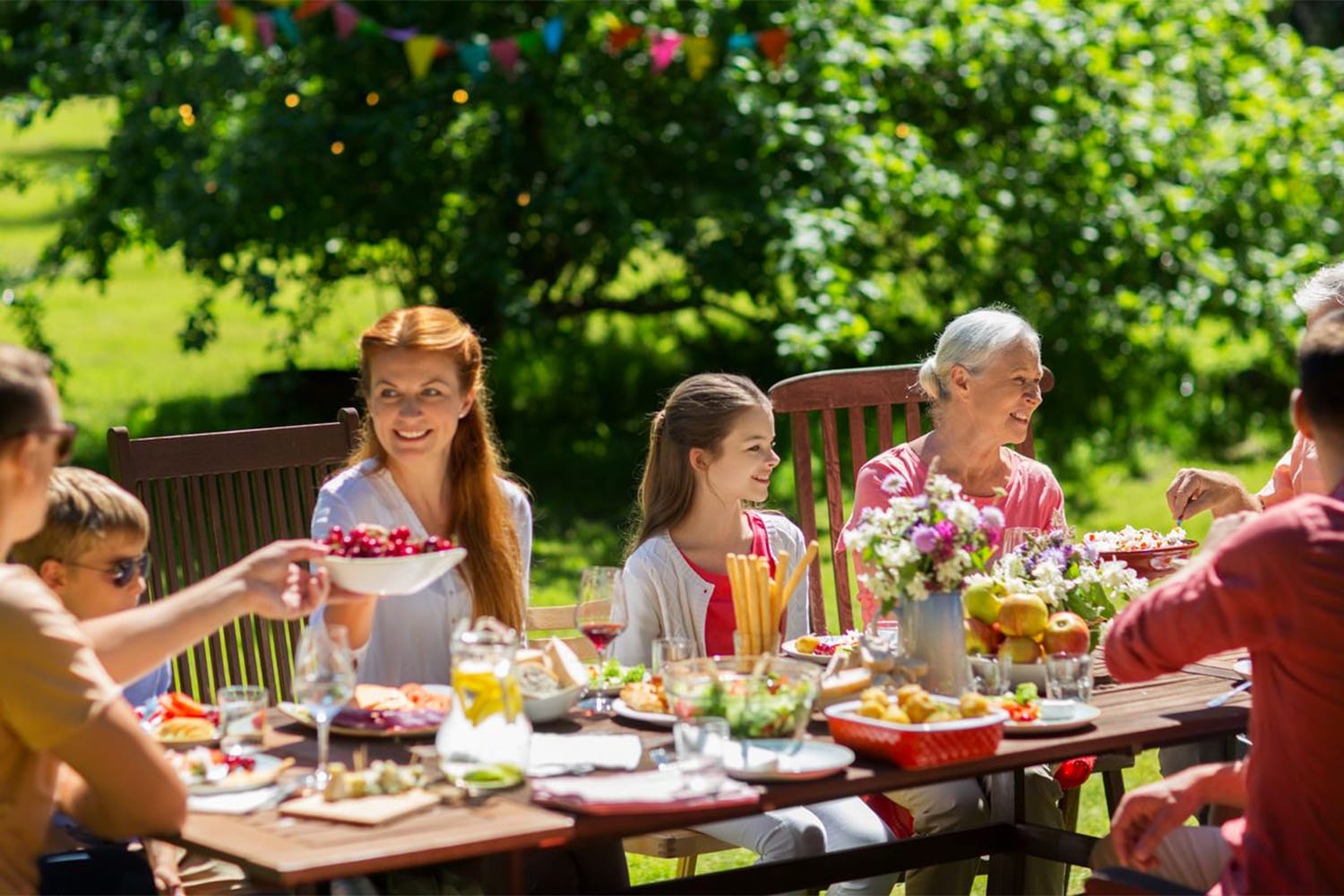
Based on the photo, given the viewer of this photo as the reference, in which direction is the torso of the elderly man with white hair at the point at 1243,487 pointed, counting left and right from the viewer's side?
facing to the left of the viewer

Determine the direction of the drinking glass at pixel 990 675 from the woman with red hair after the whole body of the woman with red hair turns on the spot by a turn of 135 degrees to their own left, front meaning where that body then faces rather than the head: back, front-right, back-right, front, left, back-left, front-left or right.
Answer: right

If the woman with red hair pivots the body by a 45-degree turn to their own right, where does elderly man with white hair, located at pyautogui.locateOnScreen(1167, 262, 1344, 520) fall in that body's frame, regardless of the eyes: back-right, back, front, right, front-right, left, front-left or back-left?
back-left

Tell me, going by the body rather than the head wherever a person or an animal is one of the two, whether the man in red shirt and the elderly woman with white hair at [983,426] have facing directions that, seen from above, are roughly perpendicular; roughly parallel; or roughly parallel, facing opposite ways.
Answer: roughly parallel, facing opposite ways

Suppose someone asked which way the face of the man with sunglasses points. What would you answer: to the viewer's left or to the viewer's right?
to the viewer's right

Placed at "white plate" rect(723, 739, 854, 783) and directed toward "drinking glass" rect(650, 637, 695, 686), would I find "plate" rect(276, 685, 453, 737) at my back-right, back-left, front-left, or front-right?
front-left

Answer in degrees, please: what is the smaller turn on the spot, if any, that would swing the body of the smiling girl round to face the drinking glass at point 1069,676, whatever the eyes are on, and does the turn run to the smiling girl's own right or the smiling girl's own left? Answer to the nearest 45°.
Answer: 0° — they already face it

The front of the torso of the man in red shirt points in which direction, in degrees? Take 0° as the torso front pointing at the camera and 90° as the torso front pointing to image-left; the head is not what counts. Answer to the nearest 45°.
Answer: approximately 135°

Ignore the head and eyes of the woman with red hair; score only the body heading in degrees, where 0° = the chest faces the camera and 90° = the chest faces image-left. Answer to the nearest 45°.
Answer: approximately 0°

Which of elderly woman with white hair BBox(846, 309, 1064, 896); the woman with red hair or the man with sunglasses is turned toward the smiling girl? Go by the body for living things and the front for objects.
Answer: the man with sunglasses

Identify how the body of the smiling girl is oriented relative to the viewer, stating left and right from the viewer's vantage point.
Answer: facing the viewer and to the right of the viewer

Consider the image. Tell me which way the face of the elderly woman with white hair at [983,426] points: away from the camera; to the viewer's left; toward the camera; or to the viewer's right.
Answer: to the viewer's right

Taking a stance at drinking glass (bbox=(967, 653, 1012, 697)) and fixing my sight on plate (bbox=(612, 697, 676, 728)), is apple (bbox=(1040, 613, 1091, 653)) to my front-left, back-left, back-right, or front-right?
back-right

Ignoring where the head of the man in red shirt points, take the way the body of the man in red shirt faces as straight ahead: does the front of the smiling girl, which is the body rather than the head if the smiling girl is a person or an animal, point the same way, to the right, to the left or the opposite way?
the opposite way

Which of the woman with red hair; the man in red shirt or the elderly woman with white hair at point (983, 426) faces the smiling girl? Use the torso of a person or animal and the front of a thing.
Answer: the man in red shirt

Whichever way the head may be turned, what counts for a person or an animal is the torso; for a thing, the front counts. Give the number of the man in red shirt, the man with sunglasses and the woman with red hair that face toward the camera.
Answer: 1

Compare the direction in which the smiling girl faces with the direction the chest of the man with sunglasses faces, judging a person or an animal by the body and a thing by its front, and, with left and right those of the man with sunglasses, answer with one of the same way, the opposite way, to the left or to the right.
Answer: to the right

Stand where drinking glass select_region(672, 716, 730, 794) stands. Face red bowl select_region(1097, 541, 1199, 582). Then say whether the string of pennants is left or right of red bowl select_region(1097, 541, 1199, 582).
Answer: left

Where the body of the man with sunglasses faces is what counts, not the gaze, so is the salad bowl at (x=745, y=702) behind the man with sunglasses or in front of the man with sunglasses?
in front
